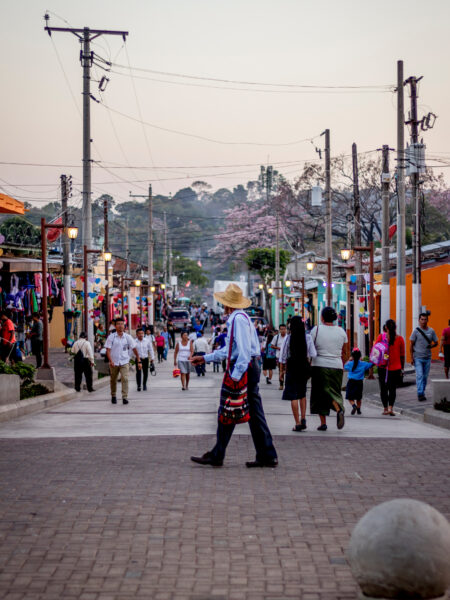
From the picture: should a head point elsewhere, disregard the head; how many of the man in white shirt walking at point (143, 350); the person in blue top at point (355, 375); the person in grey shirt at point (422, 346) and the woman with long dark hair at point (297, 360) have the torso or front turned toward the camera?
2

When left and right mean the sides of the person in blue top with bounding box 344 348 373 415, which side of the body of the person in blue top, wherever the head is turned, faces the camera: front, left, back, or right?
back

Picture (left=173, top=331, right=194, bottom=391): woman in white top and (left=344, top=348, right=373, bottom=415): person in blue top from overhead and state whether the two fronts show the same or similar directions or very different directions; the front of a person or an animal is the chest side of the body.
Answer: very different directions

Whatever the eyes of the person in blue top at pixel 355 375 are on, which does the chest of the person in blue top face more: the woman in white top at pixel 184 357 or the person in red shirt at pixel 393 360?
the woman in white top

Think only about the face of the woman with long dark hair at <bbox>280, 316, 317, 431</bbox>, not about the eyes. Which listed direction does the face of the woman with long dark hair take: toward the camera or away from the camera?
away from the camera

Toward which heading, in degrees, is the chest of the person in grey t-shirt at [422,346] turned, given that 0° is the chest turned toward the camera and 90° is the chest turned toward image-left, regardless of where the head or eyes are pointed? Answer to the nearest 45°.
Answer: approximately 0°

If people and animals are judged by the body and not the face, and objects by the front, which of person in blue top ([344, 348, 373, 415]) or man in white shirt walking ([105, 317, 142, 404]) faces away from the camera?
the person in blue top

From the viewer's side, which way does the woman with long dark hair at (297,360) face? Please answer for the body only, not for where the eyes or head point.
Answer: away from the camera

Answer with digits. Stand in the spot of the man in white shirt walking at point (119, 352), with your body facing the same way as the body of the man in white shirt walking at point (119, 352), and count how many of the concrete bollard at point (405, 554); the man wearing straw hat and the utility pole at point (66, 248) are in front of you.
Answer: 2

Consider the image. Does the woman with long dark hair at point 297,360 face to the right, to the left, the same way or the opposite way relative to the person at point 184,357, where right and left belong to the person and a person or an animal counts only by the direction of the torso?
the opposite way
